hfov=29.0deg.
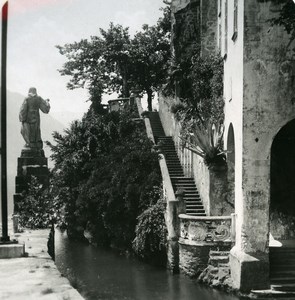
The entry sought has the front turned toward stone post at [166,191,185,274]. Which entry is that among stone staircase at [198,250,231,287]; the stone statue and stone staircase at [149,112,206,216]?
stone staircase at [149,112,206,216]

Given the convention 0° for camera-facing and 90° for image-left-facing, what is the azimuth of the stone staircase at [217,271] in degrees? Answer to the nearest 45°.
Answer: approximately 0°
